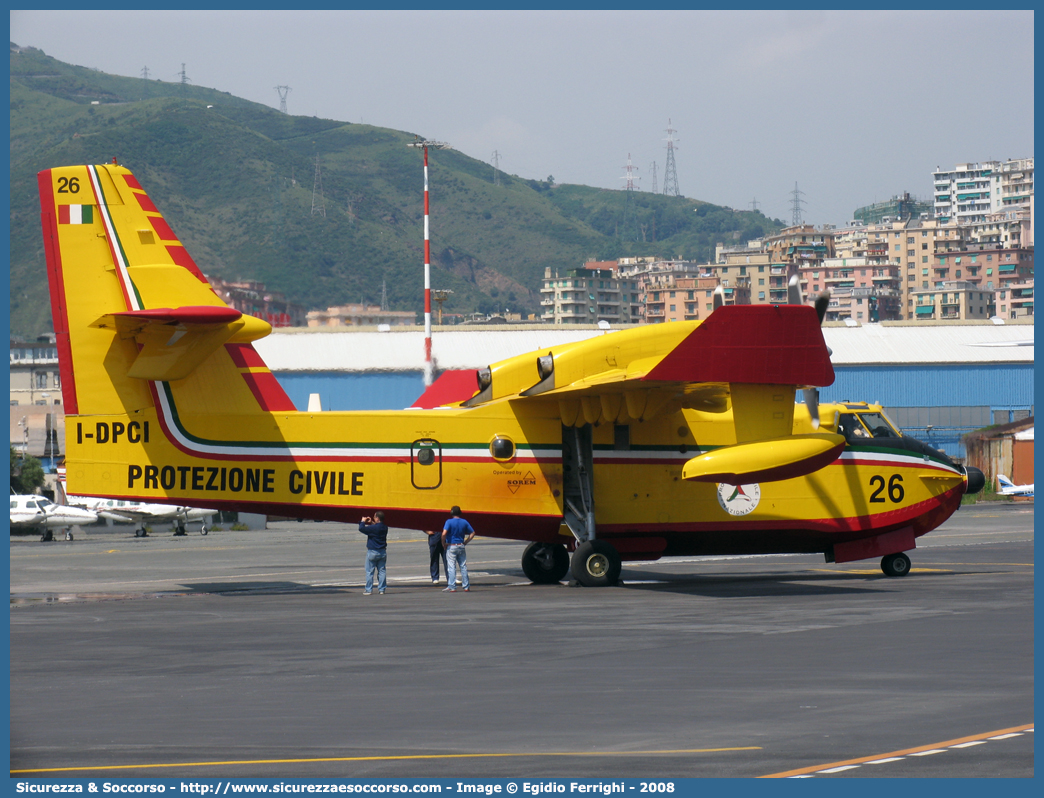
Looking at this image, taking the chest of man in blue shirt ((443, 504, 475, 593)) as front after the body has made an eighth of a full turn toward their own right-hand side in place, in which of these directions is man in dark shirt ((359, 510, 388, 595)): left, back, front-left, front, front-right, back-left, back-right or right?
back-left

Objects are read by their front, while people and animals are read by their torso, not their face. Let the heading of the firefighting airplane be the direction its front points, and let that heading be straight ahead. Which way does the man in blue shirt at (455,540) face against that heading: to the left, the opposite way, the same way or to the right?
to the left

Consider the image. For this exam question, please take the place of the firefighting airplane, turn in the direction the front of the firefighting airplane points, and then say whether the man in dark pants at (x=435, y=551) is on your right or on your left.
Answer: on your left

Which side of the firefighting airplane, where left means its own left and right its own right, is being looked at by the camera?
right

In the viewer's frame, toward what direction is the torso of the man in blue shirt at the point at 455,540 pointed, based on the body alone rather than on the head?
away from the camera
